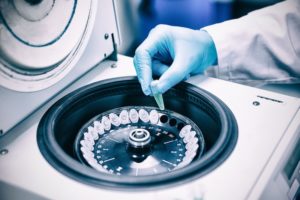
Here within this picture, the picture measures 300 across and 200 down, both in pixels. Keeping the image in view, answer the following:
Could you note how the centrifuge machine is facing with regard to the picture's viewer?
facing the viewer and to the right of the viewer
